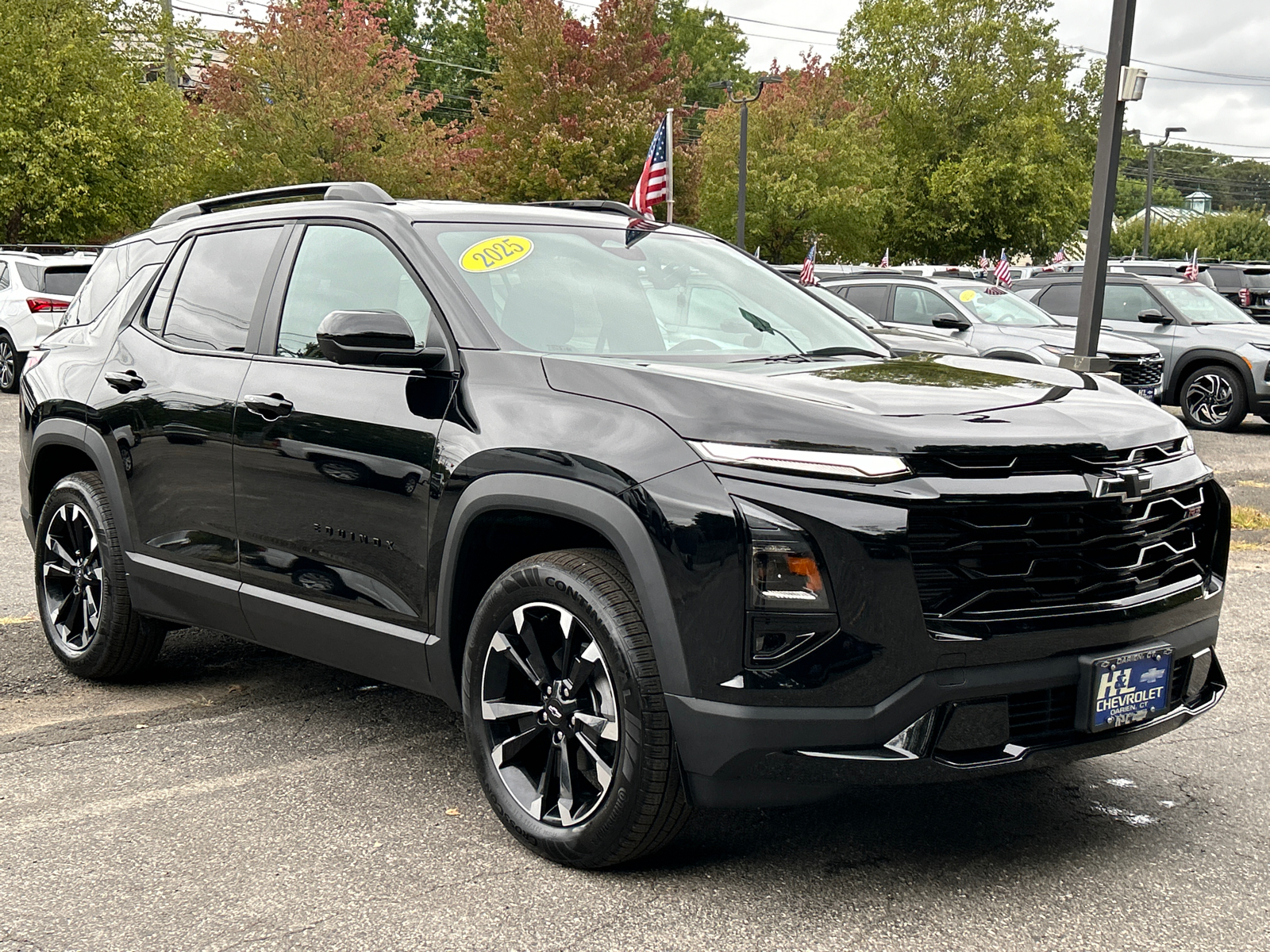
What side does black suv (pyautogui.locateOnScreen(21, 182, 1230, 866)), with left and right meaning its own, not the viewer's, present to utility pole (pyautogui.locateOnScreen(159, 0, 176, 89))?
back

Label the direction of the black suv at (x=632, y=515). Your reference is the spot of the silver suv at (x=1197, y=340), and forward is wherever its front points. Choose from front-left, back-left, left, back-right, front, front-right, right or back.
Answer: front-right

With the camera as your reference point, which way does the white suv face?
facing away from the viewer and to the left of the viewer

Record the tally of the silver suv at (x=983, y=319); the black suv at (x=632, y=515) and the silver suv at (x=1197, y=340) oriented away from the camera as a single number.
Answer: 0

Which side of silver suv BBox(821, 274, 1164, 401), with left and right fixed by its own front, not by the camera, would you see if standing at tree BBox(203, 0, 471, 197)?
back

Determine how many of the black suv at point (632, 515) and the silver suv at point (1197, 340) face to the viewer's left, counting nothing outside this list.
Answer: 0

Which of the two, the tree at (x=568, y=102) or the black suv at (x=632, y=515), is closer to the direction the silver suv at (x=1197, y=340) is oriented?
the black suv

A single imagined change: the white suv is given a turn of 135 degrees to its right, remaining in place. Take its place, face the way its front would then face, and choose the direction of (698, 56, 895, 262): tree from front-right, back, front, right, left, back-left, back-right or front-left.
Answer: front-left

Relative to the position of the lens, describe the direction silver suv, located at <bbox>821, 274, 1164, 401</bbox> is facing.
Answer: facing the viewer and to the right of the viewer

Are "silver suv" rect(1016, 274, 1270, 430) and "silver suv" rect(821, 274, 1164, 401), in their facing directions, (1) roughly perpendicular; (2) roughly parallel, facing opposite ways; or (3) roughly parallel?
roughly parallel

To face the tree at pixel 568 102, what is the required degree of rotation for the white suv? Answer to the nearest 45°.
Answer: approximately 90° to its right
